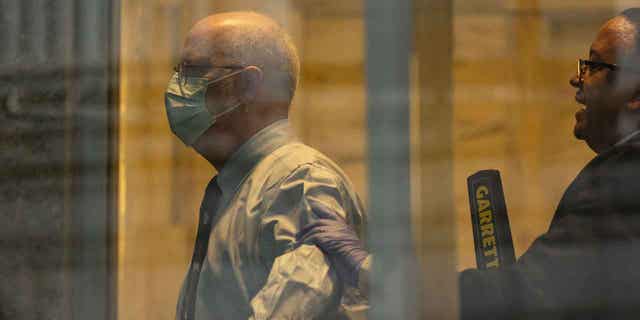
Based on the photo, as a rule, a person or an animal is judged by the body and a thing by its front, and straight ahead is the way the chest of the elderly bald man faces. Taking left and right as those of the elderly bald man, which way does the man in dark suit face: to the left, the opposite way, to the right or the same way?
the same way

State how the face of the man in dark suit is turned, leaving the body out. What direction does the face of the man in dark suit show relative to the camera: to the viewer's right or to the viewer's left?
to the viewer's left

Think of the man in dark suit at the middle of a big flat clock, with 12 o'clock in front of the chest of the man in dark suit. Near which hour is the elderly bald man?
The elderly bald man is roughly at 12 o'clock from the man in dark suit.

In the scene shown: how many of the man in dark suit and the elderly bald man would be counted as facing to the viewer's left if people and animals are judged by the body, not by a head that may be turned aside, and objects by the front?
2

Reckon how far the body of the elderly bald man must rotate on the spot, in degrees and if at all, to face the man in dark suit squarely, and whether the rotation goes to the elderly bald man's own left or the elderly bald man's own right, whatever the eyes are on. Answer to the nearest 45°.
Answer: approximately 180°

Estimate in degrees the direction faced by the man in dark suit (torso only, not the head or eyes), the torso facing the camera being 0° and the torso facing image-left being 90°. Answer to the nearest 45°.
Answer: approximately 90°

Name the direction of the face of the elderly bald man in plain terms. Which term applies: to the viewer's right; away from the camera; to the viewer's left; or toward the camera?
to the viewer's left

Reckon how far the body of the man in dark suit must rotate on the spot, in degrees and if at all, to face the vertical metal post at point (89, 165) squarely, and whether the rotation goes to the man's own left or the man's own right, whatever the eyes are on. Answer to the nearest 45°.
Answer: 0° — they already face it

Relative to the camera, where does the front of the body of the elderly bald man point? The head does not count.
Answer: to the viewer's left
